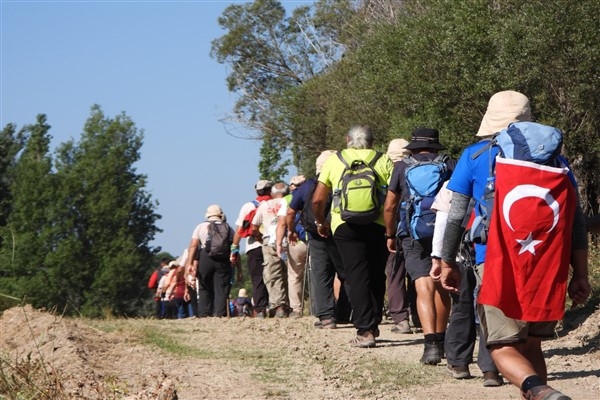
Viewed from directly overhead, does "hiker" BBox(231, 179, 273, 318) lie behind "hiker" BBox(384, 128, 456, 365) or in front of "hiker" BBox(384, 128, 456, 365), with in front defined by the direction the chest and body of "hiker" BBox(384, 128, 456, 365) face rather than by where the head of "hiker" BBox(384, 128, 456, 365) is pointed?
in front

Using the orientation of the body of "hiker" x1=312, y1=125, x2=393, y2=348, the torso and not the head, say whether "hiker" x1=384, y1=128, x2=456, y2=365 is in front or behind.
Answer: behind

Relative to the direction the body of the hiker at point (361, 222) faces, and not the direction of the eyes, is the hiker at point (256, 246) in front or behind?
in front

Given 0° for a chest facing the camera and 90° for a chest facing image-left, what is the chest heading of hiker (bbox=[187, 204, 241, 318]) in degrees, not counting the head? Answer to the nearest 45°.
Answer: approximately 180°

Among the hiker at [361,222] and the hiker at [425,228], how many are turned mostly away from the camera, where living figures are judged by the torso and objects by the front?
2

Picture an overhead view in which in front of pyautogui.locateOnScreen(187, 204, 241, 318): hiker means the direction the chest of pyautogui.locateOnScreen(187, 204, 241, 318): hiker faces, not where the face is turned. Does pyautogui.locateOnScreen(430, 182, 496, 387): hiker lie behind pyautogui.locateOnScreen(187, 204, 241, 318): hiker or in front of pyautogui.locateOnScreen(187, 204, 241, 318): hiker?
behind

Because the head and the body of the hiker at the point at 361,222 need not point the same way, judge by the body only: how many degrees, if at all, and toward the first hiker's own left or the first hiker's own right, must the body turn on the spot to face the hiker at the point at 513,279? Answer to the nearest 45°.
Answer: approximately 180°

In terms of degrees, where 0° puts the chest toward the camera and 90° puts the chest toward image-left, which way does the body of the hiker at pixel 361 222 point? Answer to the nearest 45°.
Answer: approximately 180°

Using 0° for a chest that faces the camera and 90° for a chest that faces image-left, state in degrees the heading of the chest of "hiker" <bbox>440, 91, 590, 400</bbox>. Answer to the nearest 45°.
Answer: approximately 135°

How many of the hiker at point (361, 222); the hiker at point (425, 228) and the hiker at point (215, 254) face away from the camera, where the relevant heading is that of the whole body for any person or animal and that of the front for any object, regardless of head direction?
3

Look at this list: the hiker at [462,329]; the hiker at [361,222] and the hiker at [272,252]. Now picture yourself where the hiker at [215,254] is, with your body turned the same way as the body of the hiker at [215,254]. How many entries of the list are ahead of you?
0

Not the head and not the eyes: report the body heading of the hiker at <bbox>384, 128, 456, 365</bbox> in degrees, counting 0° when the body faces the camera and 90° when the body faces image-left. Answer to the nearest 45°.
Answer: approximately 180°

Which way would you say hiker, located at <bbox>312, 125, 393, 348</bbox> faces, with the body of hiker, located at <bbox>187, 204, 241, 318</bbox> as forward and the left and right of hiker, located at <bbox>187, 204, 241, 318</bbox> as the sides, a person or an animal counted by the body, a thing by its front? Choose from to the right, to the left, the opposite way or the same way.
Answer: the same way
